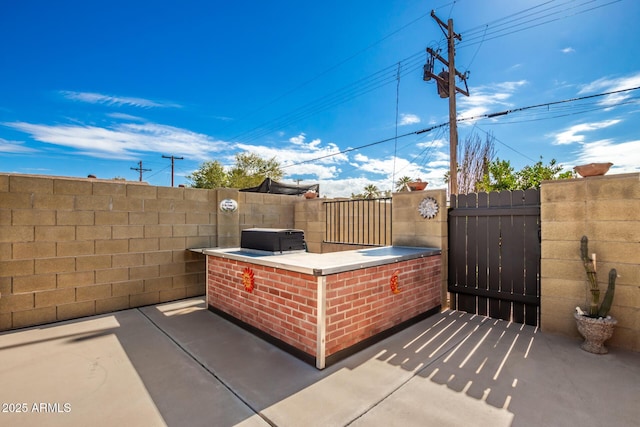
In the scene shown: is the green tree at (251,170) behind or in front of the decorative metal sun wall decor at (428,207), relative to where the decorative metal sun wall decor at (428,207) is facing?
behind

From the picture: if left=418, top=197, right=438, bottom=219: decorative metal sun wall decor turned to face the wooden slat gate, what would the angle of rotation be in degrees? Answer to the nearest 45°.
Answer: approximately 90° to its left

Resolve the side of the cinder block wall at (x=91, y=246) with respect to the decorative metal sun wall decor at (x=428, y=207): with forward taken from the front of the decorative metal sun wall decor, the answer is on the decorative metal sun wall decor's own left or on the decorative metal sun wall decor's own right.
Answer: on the decorative metal sun wall decor's own right

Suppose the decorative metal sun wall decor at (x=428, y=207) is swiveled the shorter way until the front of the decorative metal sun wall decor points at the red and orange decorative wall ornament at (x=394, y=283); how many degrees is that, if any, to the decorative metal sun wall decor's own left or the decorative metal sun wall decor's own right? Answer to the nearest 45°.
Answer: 0° — it already faces it

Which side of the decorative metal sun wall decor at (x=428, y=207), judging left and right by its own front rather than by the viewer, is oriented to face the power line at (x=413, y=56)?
back

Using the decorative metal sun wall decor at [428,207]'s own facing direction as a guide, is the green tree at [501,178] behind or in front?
behind

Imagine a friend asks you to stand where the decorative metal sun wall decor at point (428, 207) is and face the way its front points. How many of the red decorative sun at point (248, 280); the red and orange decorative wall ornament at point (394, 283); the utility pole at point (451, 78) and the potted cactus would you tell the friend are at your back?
1

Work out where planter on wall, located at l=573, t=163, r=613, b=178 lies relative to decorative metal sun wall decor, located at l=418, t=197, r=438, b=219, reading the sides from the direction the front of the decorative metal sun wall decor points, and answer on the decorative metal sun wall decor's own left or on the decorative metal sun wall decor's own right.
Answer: on the decorative metal sun wall decor's own left

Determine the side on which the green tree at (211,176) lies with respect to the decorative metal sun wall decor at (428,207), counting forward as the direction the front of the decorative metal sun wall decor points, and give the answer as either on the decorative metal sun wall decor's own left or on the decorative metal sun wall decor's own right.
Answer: on the decorative metal sun wall decor's own right

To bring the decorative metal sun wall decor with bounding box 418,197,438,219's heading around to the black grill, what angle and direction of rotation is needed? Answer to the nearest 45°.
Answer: approximately 45° to its right

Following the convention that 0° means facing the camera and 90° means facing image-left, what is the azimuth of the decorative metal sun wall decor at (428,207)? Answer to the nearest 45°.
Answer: approximately 0°

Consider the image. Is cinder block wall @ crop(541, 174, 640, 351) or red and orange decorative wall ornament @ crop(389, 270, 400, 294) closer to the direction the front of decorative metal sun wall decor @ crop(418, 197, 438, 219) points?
the red and orange decorative wall ornament
